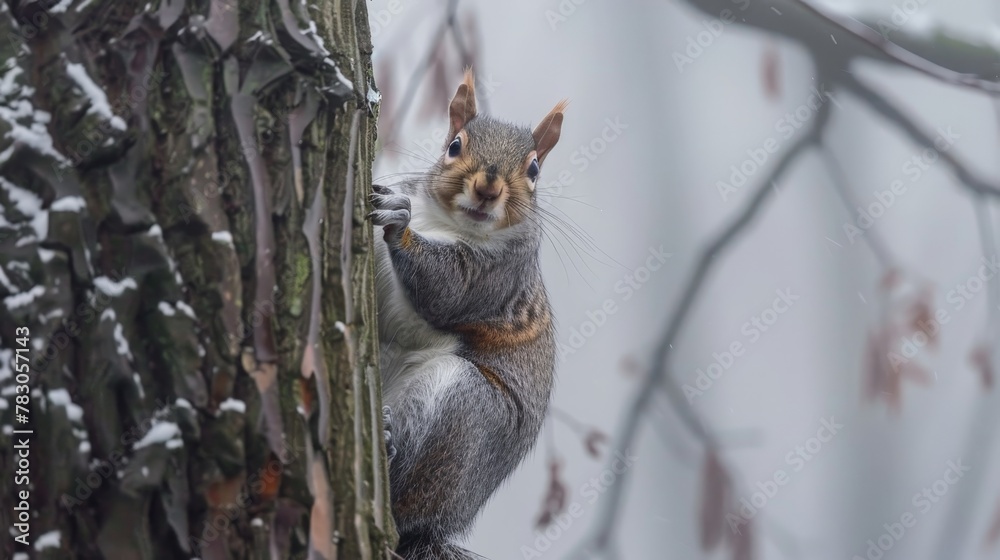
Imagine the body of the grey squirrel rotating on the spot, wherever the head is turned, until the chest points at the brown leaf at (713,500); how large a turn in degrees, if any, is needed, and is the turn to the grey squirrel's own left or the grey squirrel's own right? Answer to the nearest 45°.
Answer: approximately 180°

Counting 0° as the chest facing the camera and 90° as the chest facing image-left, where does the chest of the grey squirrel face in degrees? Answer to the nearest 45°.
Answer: approximately 45°

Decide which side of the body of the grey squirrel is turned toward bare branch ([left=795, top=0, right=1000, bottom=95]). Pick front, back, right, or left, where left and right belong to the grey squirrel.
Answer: back

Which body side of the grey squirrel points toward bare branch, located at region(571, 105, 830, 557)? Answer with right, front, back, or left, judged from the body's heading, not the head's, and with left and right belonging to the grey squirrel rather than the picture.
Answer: back
